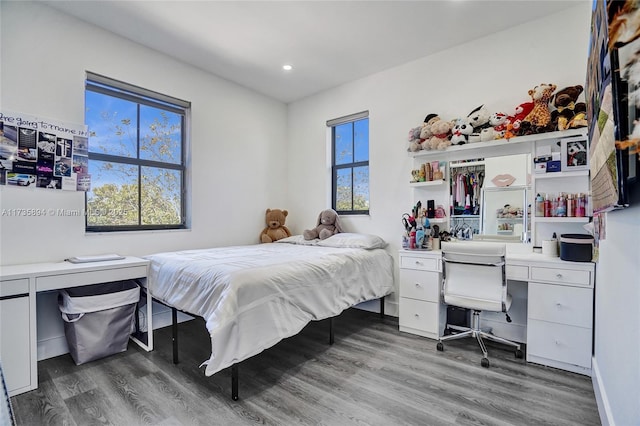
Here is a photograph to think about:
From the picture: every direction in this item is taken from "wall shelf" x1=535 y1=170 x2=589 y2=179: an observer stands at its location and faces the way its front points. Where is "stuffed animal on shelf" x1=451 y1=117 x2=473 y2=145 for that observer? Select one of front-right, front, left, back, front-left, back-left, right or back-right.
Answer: front-right

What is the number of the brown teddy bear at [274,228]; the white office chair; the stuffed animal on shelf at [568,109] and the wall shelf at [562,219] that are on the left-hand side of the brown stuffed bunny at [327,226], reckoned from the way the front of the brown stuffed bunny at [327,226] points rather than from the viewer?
3

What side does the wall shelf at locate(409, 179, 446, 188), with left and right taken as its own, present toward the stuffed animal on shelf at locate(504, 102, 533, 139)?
left

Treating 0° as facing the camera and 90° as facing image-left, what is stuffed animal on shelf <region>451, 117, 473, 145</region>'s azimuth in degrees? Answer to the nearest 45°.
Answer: approximately 45°

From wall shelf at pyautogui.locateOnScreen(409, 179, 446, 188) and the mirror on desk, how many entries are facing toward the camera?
2

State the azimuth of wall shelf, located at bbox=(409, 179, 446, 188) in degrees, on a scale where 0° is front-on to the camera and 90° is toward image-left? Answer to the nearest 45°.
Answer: approximately 0°

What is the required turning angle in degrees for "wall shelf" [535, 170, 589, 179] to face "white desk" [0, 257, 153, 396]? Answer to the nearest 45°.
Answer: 0° — it already faces it
